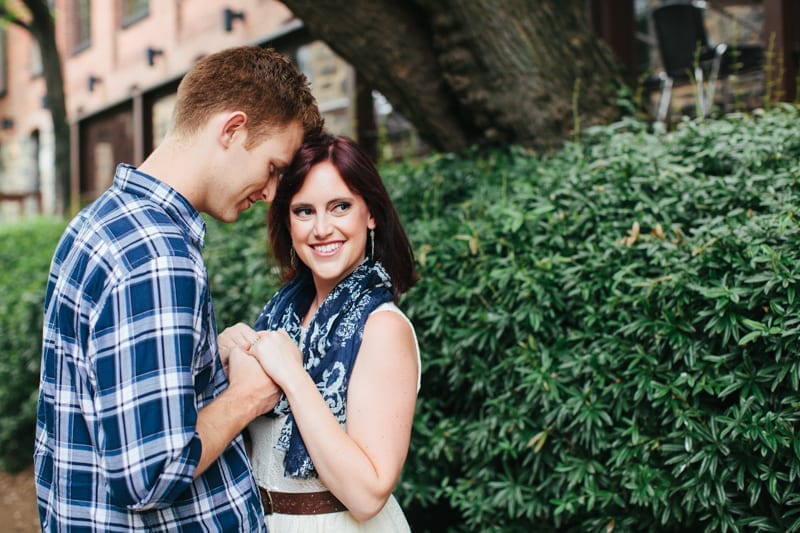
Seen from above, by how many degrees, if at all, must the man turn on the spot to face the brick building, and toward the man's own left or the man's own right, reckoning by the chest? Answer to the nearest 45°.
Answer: approximately 90° to the man's own left

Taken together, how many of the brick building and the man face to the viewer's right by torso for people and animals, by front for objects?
1

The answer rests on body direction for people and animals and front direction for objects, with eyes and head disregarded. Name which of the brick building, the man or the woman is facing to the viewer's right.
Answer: the man

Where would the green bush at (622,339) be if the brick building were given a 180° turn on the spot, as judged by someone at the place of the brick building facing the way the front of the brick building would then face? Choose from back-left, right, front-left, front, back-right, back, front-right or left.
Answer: back-right

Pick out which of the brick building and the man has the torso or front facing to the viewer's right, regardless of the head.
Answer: the man

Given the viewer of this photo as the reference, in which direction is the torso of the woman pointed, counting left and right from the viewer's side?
facing the viewer and to the left of the viewer

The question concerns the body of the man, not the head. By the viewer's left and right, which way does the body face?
facing to the right of the viewer

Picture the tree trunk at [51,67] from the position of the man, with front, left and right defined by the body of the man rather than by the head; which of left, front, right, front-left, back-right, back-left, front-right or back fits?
left

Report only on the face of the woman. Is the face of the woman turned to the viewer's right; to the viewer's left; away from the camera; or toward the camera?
toward the camera

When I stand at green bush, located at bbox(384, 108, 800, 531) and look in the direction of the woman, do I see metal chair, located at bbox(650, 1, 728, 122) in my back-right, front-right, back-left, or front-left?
back-right
